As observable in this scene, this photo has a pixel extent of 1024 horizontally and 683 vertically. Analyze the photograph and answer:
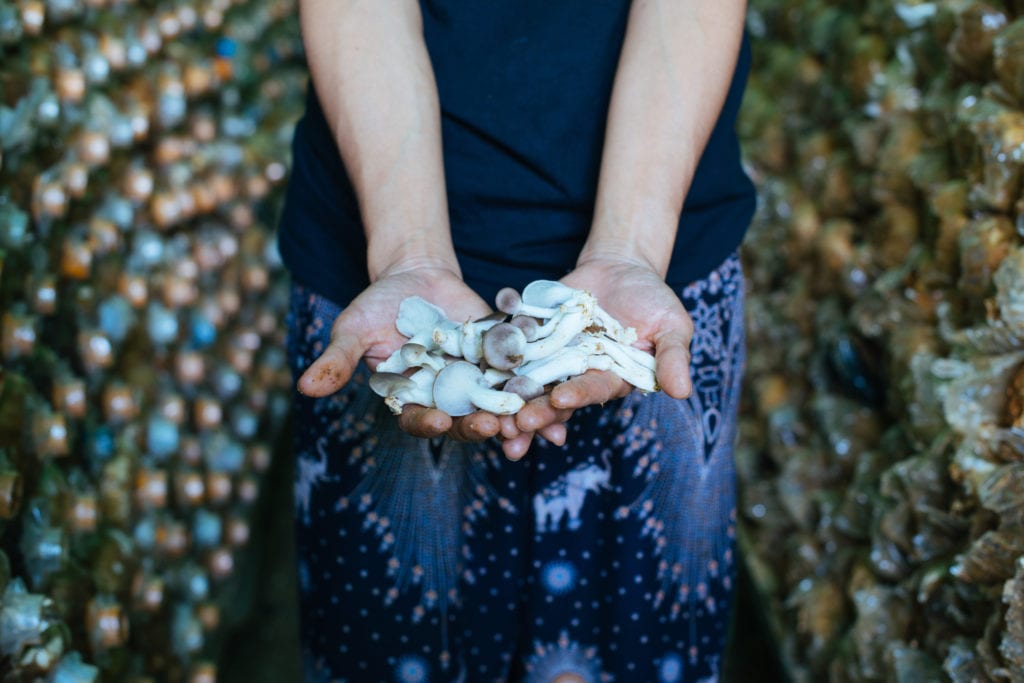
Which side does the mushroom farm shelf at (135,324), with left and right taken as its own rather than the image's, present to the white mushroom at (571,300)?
front

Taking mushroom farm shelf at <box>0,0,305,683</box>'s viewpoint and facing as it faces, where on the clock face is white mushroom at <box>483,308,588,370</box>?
The white mushroom is roughly at 1 o'clock from the mushroom farm shelf.

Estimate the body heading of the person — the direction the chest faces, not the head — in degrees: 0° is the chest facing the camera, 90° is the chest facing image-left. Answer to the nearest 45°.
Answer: approximately 0°

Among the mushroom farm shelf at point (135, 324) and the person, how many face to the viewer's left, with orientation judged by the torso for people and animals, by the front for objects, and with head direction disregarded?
0

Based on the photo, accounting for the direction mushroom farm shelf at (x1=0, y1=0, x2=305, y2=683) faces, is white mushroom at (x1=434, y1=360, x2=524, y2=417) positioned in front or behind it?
in front

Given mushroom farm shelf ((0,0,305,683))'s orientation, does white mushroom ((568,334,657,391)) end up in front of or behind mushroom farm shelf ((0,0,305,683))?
in front

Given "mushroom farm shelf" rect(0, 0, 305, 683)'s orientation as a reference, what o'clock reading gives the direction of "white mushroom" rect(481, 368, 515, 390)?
The white mushroom is roughly at 1 o'clock from the mushroom farm shelf.
